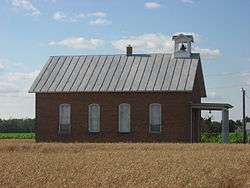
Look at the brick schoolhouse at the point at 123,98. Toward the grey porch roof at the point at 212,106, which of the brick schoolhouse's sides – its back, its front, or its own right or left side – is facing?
front

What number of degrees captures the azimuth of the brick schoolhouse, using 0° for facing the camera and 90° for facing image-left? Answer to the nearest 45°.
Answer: approximately 270°
